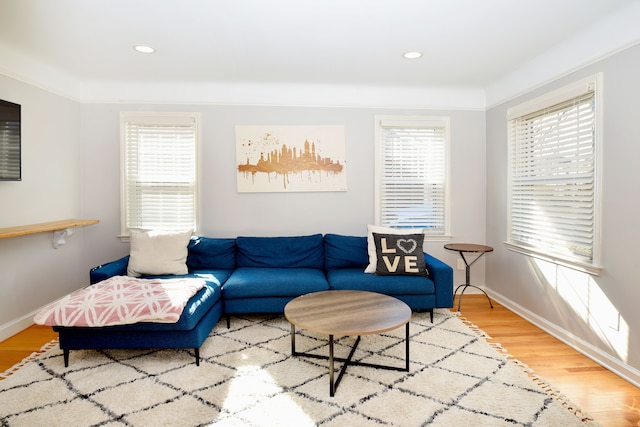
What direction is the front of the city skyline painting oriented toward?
toward the camera

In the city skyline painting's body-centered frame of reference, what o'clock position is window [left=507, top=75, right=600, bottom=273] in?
The window is roughly at 10 o'clock from the city skyline painting.

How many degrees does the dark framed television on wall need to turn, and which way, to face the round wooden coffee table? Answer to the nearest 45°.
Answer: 0° — it already faces it

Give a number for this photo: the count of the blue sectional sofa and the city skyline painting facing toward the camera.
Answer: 2

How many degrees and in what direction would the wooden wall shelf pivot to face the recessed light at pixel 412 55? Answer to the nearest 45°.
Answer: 0° — it already faces it

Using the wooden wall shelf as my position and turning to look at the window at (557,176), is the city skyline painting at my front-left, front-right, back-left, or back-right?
front-left

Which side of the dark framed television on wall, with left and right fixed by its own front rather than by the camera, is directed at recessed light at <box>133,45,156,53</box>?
front

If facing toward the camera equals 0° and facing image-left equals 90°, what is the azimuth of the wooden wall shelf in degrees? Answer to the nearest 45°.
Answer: approximately 315°

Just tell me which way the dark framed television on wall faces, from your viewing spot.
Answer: facing the viewer and to the right of the viewer

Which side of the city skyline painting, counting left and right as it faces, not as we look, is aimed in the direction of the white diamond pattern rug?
front

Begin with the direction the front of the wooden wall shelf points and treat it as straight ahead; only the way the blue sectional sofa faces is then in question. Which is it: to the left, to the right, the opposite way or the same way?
to the right

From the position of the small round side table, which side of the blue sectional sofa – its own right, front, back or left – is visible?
left

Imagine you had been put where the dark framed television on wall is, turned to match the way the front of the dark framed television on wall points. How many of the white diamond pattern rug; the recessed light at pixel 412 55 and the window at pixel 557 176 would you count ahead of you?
3

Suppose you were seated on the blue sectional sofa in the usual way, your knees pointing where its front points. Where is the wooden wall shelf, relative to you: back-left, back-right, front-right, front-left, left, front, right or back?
right

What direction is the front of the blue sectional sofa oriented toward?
toward the camera

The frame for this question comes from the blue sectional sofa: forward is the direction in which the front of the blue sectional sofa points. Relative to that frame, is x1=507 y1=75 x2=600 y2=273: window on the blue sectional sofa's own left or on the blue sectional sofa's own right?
on the blue sectional sofa's own left

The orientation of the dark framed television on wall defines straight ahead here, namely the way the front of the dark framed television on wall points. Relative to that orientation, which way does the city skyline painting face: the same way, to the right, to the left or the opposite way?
to the right

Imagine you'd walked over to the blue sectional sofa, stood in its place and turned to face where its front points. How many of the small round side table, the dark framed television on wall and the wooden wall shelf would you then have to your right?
2

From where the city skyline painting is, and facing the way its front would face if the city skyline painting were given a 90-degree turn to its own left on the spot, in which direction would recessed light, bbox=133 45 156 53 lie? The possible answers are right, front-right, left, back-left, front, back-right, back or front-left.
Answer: back-right

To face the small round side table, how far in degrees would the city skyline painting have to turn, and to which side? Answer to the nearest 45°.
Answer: approximately 90° to its left
